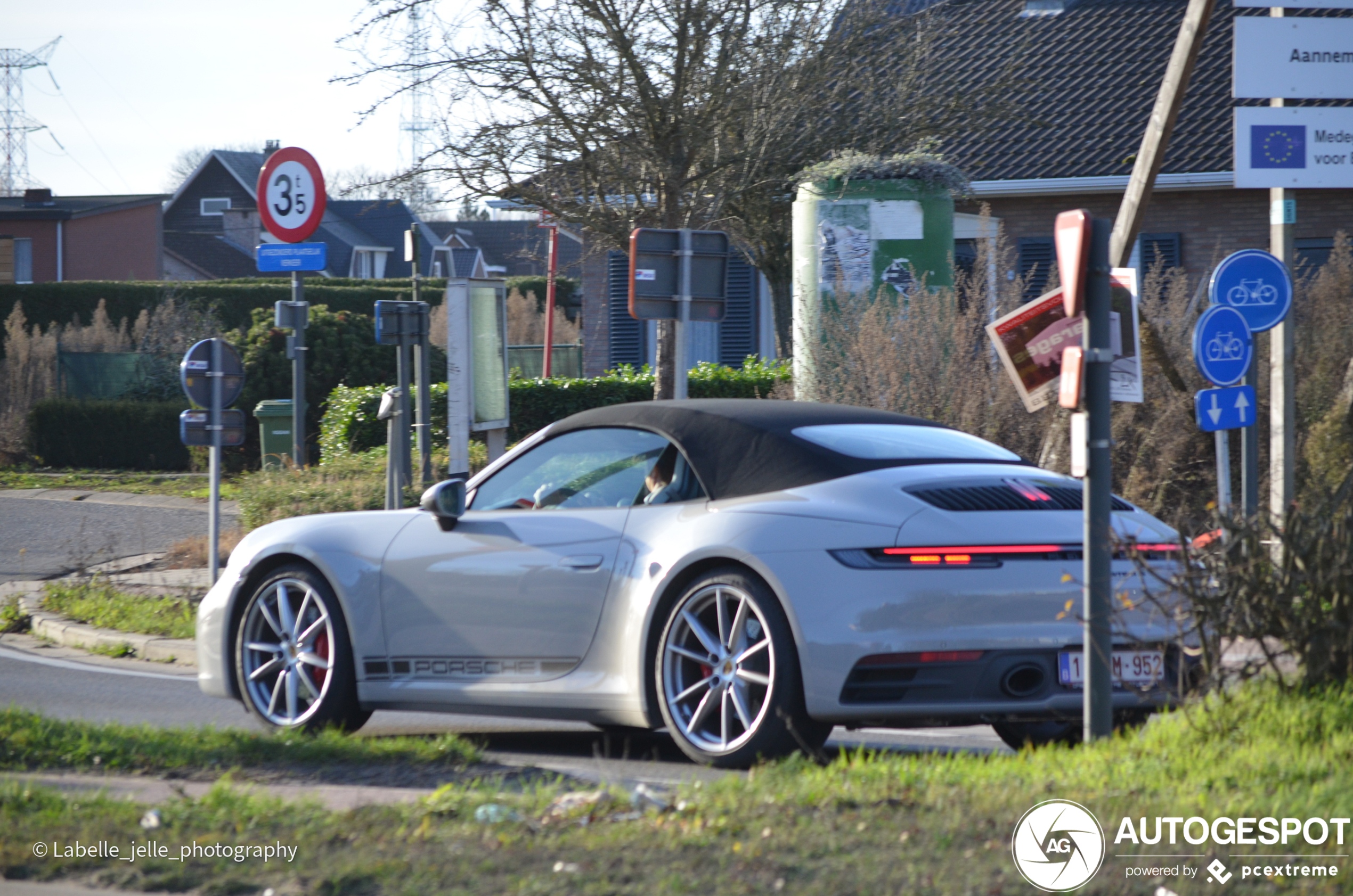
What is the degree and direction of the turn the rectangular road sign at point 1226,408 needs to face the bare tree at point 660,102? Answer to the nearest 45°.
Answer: approximately 135° to its right

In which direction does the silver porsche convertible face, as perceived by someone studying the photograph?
facing away from the viewer and to the left of the viewer

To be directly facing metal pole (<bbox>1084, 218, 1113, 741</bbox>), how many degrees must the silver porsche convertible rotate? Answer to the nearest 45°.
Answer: approximately 180°

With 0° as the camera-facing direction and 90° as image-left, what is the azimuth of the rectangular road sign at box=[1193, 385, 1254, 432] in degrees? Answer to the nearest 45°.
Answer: approximately 0°

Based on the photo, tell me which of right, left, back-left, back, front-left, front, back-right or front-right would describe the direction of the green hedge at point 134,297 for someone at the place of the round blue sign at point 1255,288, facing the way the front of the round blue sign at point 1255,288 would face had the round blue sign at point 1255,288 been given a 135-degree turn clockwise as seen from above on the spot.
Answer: front

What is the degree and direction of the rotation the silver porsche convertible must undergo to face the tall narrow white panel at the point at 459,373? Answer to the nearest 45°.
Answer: approximately 45° to its right

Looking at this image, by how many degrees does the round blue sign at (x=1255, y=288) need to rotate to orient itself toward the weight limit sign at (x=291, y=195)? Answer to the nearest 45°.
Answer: approximately 90° to its right

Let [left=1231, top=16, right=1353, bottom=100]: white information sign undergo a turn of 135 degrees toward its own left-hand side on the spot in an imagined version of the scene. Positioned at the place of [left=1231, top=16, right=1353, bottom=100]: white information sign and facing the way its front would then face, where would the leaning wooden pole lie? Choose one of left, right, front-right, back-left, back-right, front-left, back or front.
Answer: left

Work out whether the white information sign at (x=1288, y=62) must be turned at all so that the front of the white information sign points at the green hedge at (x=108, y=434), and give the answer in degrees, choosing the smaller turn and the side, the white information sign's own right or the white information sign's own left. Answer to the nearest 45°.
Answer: approximately 135° to the white information sign's own right

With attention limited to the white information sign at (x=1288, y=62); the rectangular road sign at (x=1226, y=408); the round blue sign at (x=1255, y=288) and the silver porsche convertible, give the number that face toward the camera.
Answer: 3
